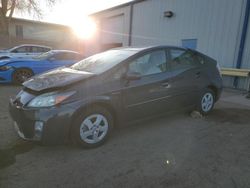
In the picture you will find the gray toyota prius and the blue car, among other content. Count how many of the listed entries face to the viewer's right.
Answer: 0

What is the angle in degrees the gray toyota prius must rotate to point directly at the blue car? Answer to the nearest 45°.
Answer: approximately 90° to its right

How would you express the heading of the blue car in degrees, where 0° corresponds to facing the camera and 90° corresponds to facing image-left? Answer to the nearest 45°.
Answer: approximately 45°

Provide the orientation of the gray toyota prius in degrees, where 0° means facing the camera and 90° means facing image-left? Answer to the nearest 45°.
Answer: approximately 45°

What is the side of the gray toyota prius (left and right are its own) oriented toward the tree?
right

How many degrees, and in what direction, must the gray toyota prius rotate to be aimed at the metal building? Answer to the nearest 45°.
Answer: approximately 180°

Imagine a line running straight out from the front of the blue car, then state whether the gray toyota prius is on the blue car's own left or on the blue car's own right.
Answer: on the blue car's own left

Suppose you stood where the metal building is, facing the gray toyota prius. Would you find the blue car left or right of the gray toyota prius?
right

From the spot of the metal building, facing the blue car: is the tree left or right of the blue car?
right
